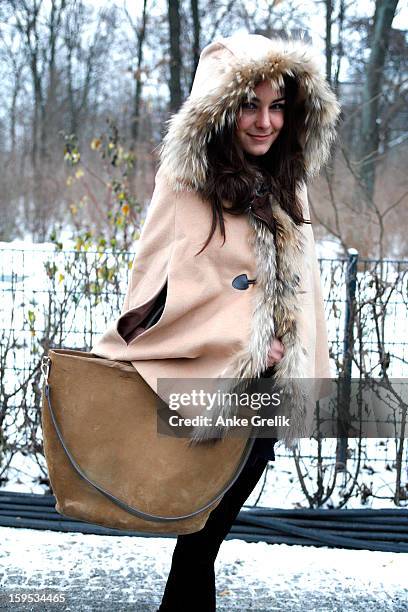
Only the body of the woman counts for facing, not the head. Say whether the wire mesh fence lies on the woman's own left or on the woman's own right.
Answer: on the woman's own left

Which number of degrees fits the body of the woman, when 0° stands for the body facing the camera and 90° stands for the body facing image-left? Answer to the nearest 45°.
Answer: approximately 315°

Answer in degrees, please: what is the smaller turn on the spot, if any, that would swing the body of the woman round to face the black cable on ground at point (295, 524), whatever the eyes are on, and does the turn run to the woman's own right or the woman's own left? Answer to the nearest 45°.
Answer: approximately 135° to the woman's own left
